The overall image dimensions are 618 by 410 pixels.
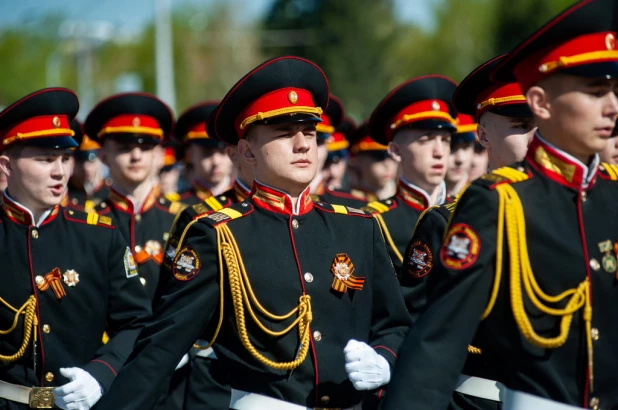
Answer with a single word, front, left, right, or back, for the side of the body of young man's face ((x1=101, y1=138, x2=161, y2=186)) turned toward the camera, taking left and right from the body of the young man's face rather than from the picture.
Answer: front

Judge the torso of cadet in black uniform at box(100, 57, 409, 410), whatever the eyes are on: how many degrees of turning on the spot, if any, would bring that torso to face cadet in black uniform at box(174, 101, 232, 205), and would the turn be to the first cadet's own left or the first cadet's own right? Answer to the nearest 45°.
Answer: approximately 135° to the first cadet's own left

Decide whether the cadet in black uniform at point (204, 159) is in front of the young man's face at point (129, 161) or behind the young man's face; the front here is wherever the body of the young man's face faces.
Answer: behind

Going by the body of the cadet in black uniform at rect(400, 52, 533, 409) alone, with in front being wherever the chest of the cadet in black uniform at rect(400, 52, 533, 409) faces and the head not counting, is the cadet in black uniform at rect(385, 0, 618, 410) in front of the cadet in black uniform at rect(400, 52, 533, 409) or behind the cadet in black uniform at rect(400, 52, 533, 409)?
in front

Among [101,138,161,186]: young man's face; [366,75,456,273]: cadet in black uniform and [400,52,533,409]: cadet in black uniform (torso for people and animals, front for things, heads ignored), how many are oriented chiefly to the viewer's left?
0

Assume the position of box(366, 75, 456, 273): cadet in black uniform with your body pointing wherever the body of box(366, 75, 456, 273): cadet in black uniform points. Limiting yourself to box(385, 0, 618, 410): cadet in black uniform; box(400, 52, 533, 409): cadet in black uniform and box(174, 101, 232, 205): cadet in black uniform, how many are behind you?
1

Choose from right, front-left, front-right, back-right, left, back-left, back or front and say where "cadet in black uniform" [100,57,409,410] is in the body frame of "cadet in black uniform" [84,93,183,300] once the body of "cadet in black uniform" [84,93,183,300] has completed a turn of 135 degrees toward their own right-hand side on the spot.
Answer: back-left

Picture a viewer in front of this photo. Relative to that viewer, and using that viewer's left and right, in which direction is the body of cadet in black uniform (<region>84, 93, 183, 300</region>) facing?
facing the viewer

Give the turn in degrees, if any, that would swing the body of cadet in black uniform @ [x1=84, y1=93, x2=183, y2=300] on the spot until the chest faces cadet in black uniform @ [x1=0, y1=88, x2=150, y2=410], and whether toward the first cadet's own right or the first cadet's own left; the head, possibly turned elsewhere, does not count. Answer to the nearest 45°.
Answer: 0° — they already face them
